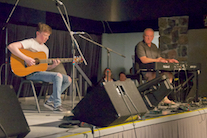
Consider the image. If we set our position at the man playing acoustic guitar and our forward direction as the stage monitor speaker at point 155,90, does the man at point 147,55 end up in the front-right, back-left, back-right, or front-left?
front-left

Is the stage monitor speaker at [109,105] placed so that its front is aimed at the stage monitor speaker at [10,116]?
no

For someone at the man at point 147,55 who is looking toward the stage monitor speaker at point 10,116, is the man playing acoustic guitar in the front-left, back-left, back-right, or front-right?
front-right

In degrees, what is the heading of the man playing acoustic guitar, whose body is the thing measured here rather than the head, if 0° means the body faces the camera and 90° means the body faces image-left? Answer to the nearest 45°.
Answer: approximately 315°

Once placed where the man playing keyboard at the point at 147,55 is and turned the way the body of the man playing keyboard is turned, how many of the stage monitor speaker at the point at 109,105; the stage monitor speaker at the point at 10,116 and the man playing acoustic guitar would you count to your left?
0

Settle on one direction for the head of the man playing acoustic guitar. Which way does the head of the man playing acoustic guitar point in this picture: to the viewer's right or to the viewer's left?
to the viewer's right

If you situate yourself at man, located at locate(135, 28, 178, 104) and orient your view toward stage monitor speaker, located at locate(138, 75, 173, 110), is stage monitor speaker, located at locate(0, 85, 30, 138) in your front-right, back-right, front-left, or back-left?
front-right

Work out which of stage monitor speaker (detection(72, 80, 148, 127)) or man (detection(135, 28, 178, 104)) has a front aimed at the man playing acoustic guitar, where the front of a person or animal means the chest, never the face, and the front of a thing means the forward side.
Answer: the stage monitor speaker

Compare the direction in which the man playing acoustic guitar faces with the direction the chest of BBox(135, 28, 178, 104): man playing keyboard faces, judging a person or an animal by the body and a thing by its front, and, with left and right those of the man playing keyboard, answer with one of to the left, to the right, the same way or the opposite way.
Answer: the same way

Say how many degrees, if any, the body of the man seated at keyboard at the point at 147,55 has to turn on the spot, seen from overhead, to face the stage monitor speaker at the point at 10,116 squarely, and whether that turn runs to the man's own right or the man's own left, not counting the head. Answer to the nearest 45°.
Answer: approximately 45° to the man's own right

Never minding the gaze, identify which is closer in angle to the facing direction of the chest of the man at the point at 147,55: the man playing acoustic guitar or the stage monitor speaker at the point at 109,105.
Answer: the stage monitor speaker

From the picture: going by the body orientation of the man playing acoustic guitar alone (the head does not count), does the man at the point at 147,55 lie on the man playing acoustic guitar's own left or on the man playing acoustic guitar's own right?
on the man playing acoustic guitar's own left

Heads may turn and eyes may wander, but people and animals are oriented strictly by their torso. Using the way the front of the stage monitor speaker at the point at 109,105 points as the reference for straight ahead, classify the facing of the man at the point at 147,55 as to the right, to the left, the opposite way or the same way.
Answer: the opposite way

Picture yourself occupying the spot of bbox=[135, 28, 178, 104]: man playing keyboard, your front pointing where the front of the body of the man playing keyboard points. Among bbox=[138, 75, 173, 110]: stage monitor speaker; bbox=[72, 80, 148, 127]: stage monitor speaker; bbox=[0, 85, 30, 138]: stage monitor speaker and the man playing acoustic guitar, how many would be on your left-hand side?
0

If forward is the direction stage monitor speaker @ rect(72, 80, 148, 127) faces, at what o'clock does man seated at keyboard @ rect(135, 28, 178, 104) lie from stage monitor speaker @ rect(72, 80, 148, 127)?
The man seated at keyboard is roughly at 2 o'clock from the stage monitor speaker.

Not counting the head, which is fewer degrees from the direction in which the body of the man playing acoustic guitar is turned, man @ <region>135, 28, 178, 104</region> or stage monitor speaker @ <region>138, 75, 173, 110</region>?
the stage monitor speaker

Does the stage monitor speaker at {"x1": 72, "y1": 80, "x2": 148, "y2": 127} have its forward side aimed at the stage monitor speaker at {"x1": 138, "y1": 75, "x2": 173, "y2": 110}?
no

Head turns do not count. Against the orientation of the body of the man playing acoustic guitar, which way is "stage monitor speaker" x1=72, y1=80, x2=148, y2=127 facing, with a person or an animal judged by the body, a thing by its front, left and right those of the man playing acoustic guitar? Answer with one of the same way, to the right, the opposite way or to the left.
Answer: the opposite way

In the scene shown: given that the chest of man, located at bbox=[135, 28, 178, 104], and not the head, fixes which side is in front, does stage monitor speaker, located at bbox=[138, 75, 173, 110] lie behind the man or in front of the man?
in front

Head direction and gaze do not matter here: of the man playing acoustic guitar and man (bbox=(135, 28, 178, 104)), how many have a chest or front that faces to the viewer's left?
0
